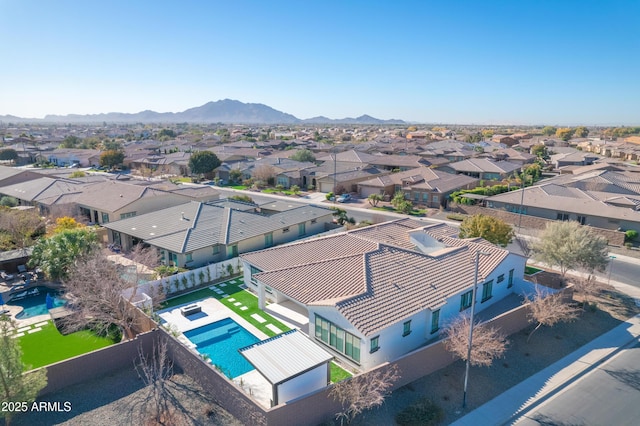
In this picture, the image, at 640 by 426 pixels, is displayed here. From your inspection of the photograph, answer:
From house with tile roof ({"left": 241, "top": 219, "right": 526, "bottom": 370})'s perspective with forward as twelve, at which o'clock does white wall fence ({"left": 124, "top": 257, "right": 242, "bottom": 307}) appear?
The white wall fence is roughly at 8 o'clock from the house with tile roof.

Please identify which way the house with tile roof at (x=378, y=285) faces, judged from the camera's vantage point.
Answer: facing away from the viewer and to the right of the viewer

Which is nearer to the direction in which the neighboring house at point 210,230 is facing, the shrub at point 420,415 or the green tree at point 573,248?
the green tree

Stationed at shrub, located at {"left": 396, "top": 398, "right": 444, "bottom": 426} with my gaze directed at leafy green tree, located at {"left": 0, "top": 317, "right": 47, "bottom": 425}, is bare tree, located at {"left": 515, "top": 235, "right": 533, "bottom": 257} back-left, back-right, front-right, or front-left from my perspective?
back-right

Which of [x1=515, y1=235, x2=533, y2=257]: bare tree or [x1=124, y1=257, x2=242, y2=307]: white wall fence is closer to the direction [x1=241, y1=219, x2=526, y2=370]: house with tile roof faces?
the bare tree

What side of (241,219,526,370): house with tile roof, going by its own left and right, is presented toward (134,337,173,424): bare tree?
back

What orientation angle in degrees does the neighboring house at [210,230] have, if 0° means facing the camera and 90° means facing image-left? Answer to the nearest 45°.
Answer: approximately 225°

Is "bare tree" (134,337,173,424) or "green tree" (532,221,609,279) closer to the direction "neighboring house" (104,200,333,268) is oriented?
the green tree

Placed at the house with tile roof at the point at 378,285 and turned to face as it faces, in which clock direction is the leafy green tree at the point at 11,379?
The leafy green tree is roughly at 6 o'clock from the house with tile roof.

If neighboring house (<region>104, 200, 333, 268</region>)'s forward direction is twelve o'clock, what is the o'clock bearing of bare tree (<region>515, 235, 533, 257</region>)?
The bare tree is roughly at 2 o'clock from the neighboring house.

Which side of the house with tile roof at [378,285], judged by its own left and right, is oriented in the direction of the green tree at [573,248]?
front

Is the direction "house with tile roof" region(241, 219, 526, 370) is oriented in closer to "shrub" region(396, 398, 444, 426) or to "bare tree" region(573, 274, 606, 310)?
the bare tree
